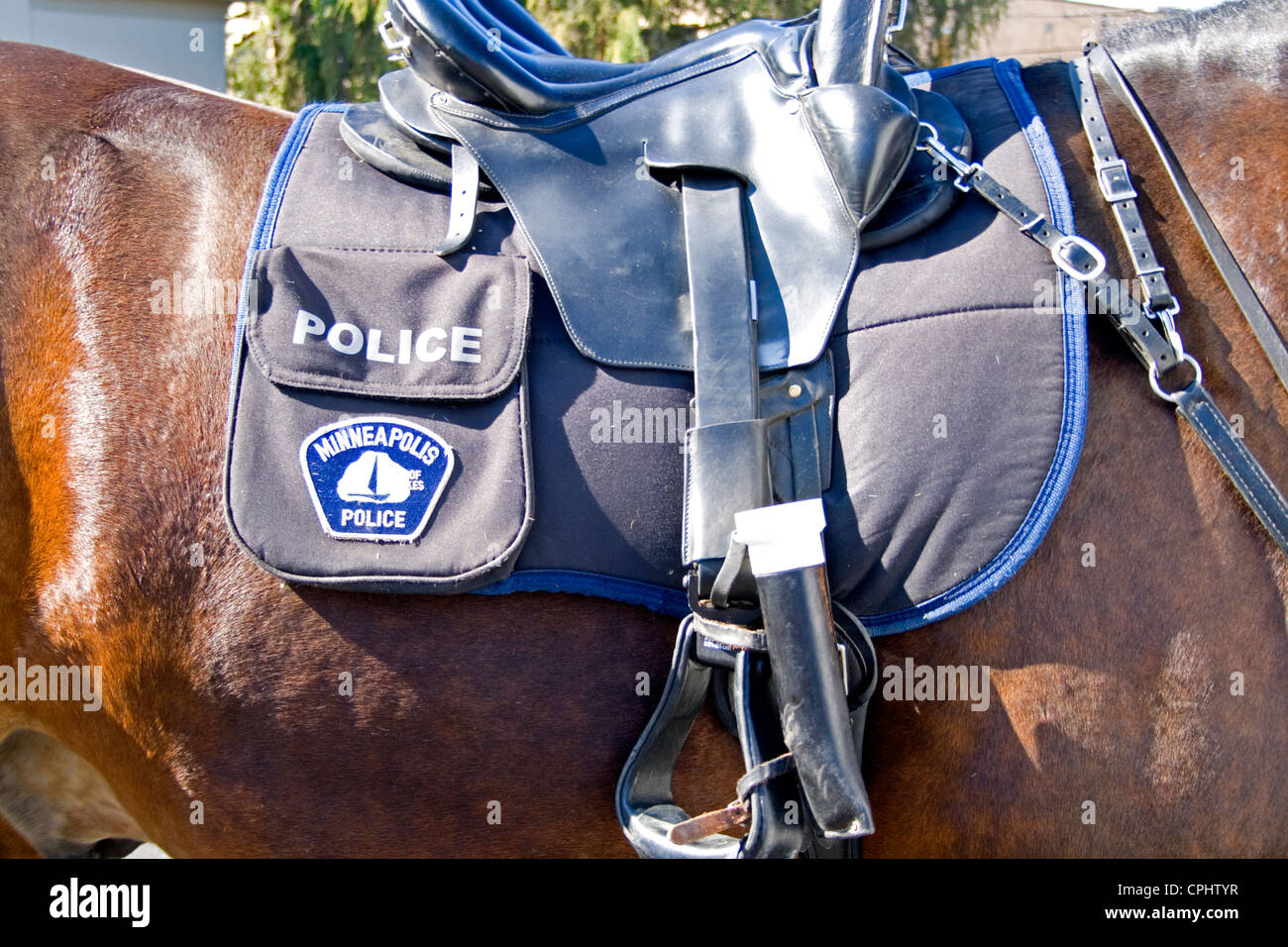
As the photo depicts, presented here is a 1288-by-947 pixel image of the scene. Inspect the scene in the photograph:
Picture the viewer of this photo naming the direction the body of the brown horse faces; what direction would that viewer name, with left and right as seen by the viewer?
facing to the right of the viewer
